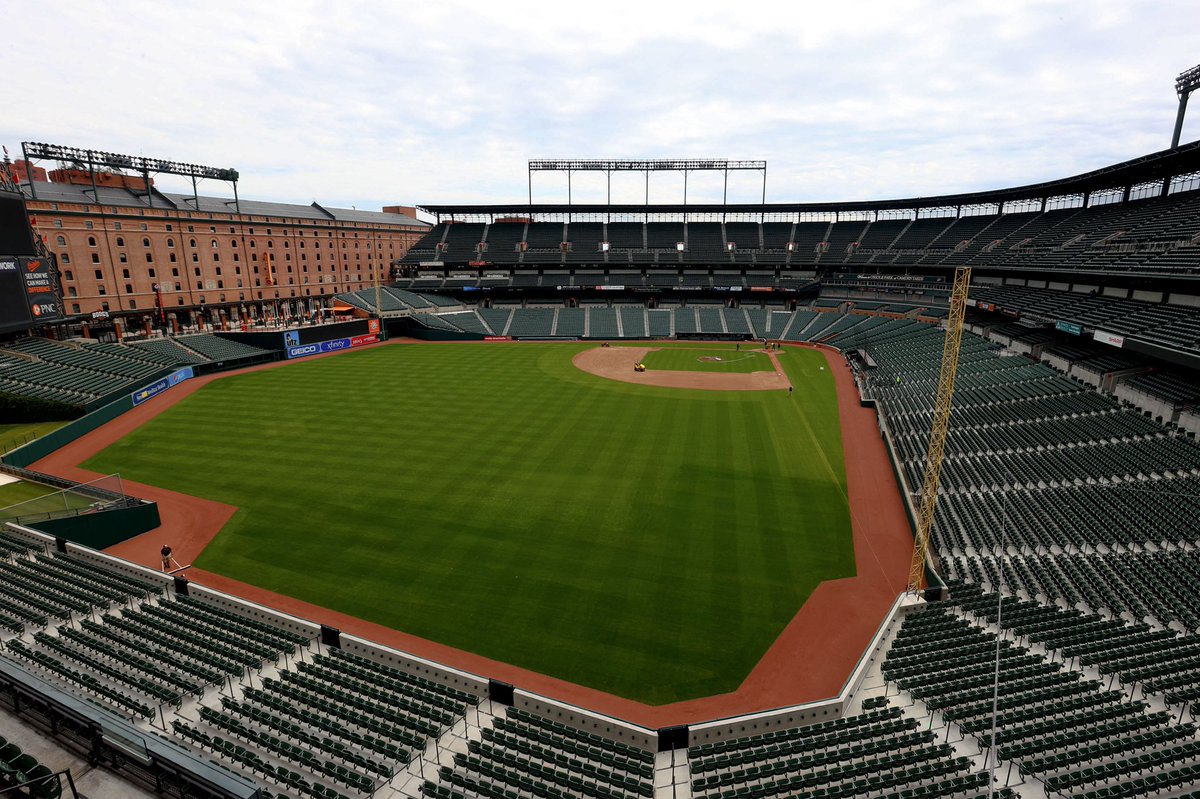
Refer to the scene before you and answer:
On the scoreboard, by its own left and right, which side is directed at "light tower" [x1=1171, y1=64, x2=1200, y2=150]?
front
